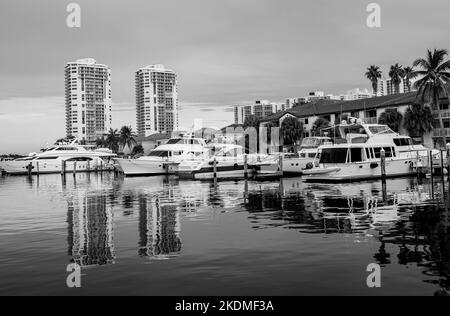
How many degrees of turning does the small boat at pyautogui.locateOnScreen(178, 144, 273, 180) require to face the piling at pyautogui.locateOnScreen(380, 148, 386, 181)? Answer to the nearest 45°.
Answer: approximately 135° to its left

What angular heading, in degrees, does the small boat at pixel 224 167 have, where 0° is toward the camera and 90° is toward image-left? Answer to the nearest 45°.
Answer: approximately 90°

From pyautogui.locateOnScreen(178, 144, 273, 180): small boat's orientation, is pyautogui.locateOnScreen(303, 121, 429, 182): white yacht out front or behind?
behind
